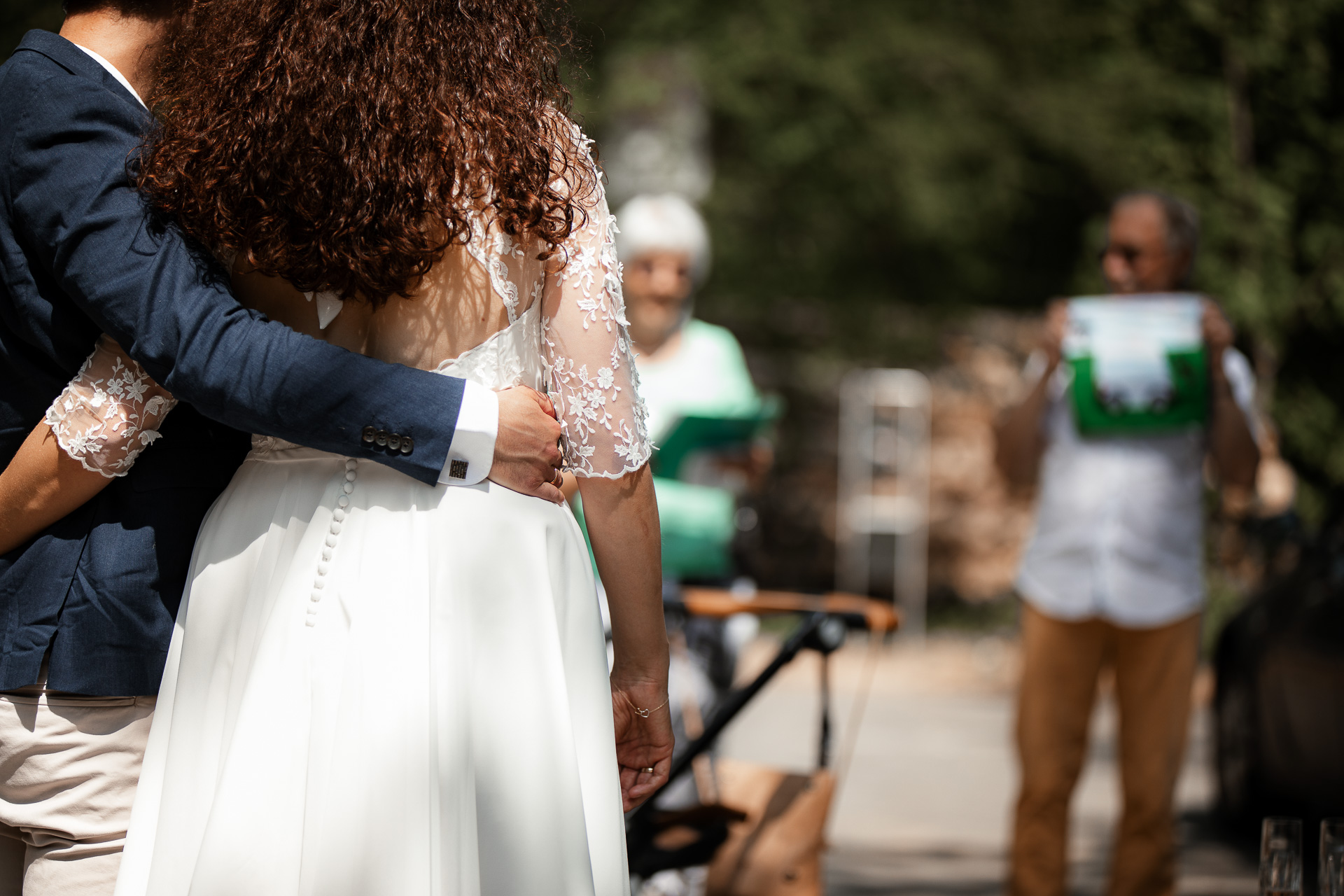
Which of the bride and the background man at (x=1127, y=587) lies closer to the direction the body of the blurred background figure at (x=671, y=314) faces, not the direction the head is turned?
the bride

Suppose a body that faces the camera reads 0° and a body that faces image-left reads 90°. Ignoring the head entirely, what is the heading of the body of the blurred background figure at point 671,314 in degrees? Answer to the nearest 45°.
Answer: approximately 0°

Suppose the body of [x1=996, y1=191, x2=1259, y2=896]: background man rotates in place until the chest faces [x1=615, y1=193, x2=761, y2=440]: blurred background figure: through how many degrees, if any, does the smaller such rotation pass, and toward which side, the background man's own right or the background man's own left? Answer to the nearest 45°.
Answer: approximately 90° to the background man's own right

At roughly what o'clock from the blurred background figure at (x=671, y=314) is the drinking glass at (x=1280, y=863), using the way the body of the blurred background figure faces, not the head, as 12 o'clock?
The drinking glass is roughly at 11 o'clock from the blurred background figure.

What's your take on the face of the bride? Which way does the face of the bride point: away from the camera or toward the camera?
away from the camera

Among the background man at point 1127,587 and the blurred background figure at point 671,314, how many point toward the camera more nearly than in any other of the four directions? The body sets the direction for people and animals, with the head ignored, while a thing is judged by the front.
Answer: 2

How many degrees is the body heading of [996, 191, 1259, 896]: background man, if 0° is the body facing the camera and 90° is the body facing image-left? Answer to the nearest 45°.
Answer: approximately 0°

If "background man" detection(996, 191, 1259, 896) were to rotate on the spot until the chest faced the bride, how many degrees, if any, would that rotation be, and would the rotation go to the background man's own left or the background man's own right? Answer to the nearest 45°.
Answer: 0° — they already face them

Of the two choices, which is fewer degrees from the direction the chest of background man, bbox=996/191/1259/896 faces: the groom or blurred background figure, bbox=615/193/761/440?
the groom

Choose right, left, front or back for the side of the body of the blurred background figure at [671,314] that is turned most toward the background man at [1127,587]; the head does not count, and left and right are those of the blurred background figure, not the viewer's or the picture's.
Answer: left

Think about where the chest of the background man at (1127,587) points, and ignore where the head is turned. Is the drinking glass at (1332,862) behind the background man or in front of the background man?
in front

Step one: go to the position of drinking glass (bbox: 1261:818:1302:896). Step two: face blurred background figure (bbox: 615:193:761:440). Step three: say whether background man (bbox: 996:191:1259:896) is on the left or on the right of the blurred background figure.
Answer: right

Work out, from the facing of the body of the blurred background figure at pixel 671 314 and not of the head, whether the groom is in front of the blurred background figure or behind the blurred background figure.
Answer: in front
